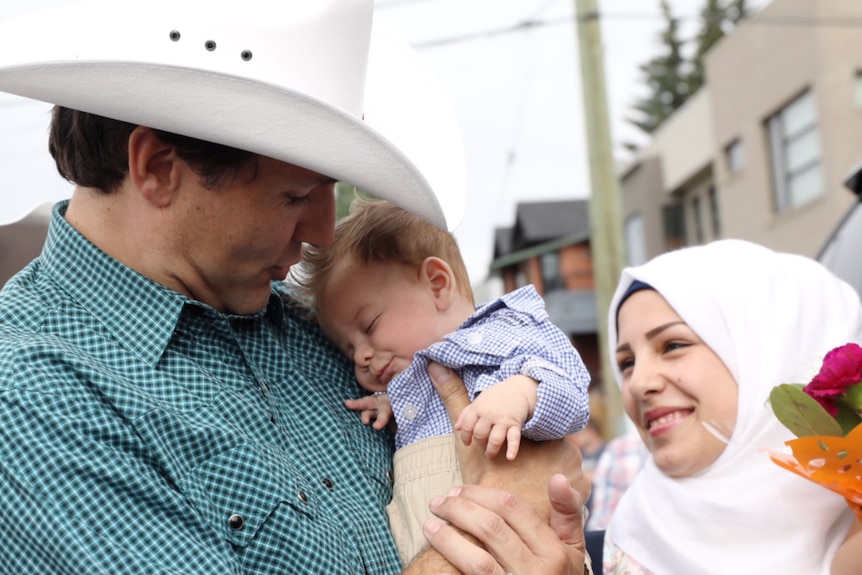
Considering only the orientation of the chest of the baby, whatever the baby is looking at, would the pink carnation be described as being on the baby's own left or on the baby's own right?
on the baby's own left

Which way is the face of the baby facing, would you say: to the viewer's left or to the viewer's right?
to the viewer's left

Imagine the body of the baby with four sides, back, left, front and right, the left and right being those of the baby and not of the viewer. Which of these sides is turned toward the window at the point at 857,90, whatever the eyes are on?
back

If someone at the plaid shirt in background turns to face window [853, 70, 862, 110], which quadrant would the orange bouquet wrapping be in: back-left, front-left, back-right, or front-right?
back-right

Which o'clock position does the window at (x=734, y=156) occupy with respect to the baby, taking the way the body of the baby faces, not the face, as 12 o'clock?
The window is roughly at 5 o'clock from the baby.

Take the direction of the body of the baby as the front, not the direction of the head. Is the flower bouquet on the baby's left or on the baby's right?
on the baby's left

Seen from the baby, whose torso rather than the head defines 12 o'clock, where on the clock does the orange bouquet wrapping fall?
The orange bouquet wrapping is roughly at 8 o'clock from the baby.

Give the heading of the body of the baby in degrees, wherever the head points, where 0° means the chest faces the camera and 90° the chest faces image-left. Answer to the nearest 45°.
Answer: approximately 45°
